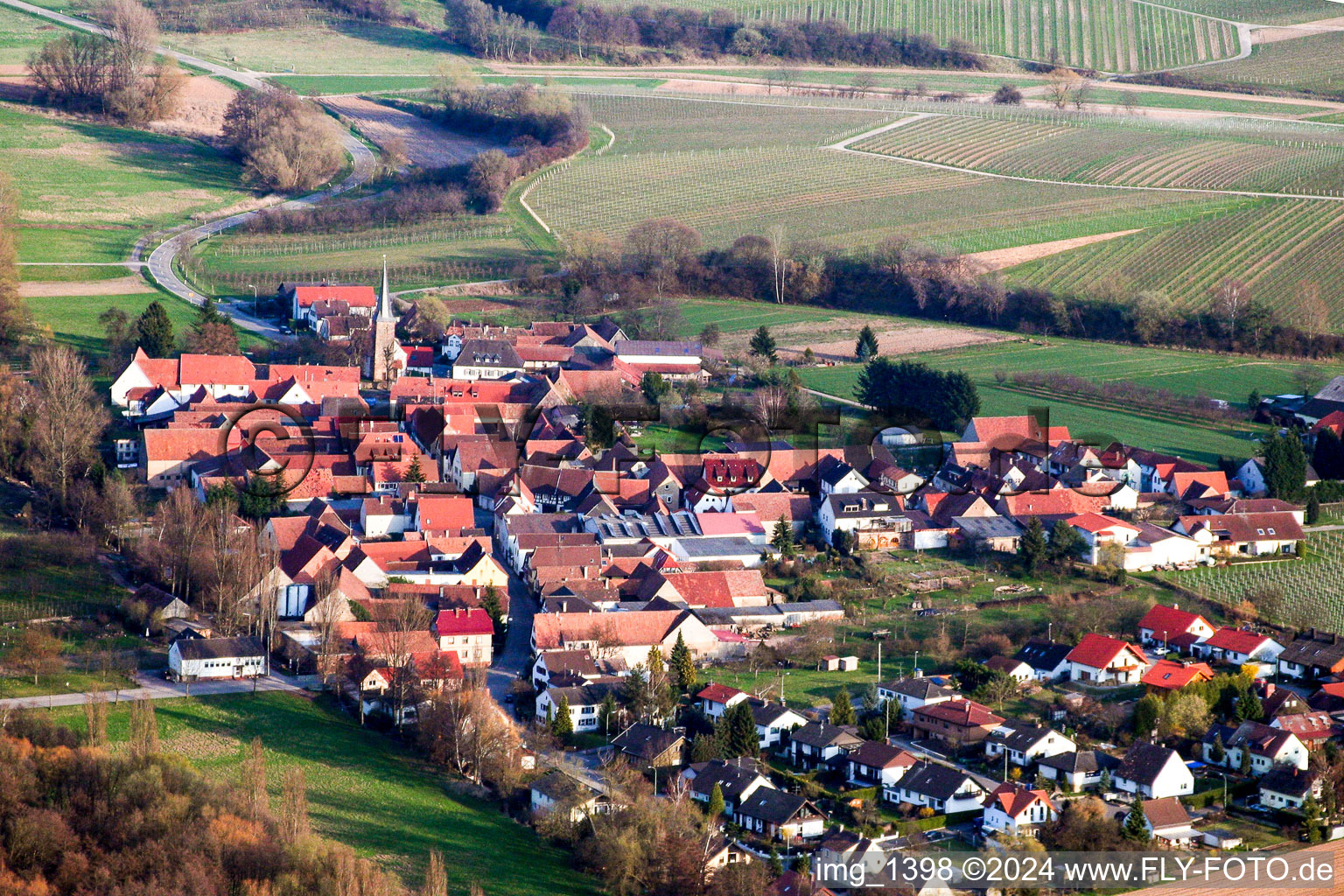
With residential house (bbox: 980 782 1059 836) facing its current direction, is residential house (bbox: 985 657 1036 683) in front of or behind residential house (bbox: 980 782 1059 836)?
behind

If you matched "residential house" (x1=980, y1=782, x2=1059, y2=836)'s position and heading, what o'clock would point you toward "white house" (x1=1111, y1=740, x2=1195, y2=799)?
The white house is roughly at 9 o'clock from the residential house.

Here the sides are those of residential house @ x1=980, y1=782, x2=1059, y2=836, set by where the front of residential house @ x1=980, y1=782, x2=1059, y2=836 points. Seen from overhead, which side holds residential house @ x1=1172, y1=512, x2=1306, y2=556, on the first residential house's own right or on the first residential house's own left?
on the first residential house's own left

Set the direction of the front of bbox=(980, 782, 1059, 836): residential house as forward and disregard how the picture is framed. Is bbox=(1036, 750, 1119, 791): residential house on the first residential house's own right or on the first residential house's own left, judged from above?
on the first residential house's own left

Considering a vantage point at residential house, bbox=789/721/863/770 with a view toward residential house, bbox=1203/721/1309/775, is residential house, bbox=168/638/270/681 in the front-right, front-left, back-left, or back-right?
back-left

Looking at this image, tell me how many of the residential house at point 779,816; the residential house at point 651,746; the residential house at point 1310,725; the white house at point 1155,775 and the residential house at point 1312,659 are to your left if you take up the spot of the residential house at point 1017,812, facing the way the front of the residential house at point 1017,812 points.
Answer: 3

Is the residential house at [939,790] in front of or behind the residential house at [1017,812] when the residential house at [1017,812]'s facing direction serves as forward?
behind

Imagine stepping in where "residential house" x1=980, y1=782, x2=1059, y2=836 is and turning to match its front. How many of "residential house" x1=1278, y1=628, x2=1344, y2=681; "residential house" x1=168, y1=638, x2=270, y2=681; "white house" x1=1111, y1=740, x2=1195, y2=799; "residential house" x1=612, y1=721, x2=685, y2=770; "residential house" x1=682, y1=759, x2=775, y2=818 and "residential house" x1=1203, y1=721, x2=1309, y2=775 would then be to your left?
3

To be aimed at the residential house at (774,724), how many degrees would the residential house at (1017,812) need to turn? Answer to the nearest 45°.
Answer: approximately 180°

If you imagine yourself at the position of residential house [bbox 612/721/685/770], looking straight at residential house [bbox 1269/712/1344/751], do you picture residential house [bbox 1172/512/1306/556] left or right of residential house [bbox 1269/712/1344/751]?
left

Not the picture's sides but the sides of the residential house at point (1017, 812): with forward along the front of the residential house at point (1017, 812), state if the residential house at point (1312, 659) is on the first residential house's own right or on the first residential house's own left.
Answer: on the first residential house's own left

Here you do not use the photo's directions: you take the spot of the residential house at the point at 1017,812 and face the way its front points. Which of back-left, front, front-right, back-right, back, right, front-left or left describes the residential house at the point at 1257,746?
left

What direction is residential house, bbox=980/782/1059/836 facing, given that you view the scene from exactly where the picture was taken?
facing the viewer and to the right of the viewer

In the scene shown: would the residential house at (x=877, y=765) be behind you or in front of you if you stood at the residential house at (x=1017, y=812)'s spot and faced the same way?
behind

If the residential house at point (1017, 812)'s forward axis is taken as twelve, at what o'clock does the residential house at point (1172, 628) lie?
the residential house at point (1172, 628) is roughly at 8 o'clock from the residential house at point (1017, 812).
